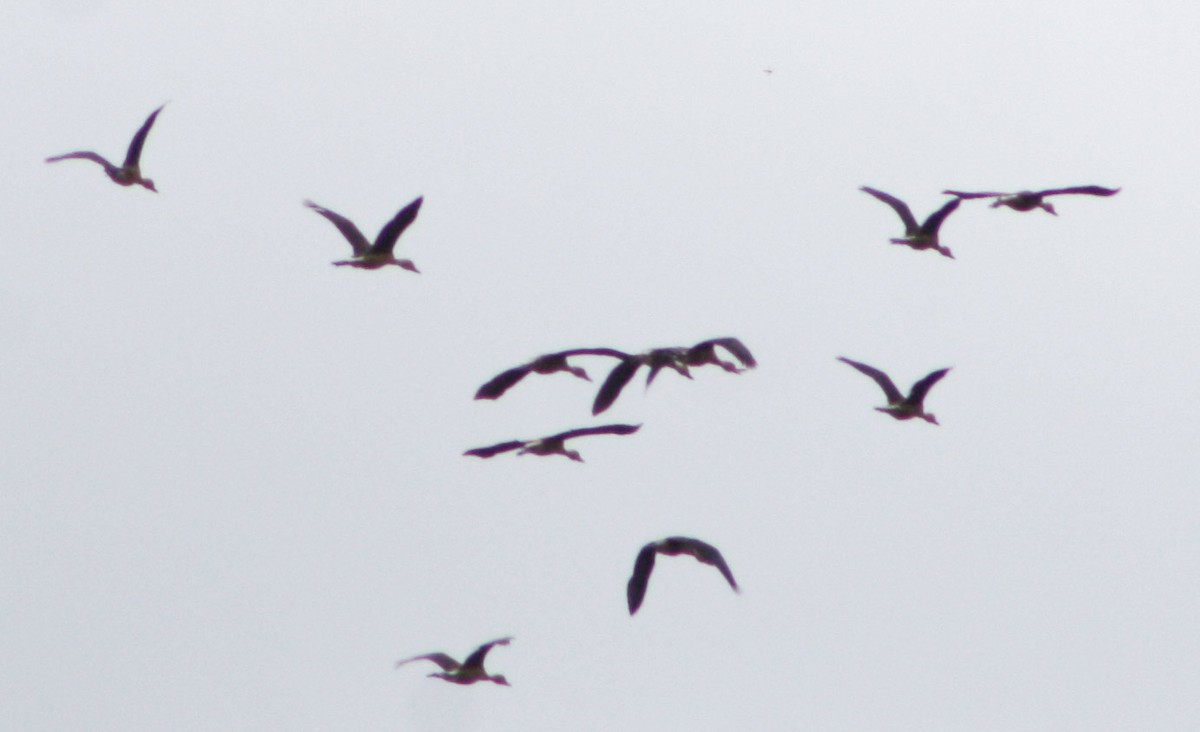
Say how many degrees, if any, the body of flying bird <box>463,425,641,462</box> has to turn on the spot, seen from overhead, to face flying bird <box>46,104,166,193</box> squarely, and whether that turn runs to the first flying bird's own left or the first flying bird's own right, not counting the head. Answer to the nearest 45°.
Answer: approximately 180°

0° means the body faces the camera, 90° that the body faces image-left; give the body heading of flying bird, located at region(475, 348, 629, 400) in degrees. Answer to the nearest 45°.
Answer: approximately 315°

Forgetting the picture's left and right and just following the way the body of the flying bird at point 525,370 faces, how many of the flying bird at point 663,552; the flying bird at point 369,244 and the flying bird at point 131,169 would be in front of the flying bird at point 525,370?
1

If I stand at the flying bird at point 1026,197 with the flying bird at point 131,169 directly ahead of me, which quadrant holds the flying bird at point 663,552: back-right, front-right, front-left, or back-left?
front-left

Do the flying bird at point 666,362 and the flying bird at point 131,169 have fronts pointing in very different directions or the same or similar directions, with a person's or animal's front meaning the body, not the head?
same or similar directions

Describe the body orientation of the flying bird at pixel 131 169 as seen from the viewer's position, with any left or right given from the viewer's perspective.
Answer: facing the viewer and to the right of the viewer

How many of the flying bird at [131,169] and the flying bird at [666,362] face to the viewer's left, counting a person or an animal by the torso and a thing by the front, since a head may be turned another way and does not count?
0

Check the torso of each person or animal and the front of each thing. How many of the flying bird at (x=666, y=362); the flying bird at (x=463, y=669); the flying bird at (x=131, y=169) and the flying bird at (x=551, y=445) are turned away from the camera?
0

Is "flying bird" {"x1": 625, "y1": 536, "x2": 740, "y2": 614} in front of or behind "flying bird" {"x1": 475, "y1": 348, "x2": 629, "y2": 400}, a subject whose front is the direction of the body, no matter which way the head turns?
in front

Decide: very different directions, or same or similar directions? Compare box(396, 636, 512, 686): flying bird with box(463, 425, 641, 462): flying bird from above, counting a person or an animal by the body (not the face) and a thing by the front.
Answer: same or similar directions
